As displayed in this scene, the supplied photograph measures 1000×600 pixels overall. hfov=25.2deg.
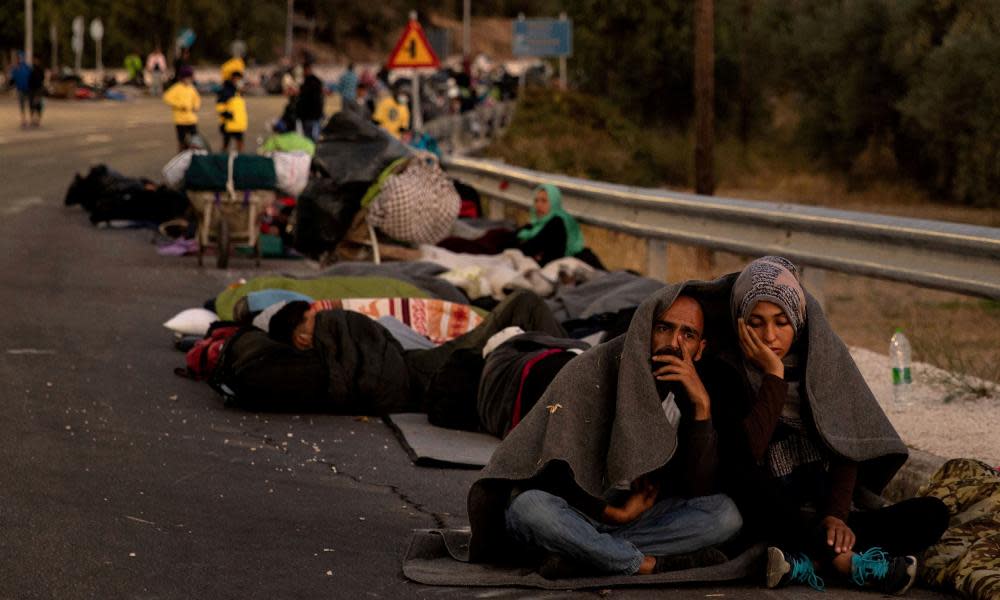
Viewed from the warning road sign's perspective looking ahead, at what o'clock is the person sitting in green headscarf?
The person sitting in green headscarf is roughly at 12 o'clock from the warning road sign.

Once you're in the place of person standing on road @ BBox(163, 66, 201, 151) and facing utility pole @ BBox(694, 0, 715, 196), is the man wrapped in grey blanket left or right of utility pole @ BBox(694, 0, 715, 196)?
right

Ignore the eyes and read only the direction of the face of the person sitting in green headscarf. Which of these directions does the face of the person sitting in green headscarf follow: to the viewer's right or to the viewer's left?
to the viewer's left

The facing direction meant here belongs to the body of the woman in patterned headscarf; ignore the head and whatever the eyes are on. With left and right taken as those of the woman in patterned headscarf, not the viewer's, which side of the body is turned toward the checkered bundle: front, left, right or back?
back

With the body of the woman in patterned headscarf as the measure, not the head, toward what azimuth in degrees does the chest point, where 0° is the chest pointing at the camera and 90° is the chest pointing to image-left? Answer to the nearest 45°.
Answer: approximately 0°

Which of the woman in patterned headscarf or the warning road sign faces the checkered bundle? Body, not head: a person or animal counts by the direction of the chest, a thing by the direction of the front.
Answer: the warning road sign

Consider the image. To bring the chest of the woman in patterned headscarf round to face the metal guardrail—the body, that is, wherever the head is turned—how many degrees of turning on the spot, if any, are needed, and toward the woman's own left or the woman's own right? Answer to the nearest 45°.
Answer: approximately 180°

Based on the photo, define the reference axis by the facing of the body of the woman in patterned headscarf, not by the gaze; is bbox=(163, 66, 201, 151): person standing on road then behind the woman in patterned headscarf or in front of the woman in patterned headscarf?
behind

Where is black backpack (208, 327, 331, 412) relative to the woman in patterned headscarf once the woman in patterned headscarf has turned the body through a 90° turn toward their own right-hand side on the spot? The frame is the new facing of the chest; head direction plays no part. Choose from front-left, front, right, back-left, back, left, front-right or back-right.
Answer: front-right

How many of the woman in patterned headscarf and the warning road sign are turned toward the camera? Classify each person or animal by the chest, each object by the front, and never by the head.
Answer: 2

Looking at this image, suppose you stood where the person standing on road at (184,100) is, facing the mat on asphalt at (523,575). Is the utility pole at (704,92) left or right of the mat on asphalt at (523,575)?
left

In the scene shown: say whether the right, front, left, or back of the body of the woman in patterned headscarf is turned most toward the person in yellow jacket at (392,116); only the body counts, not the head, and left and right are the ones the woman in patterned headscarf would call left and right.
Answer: back
